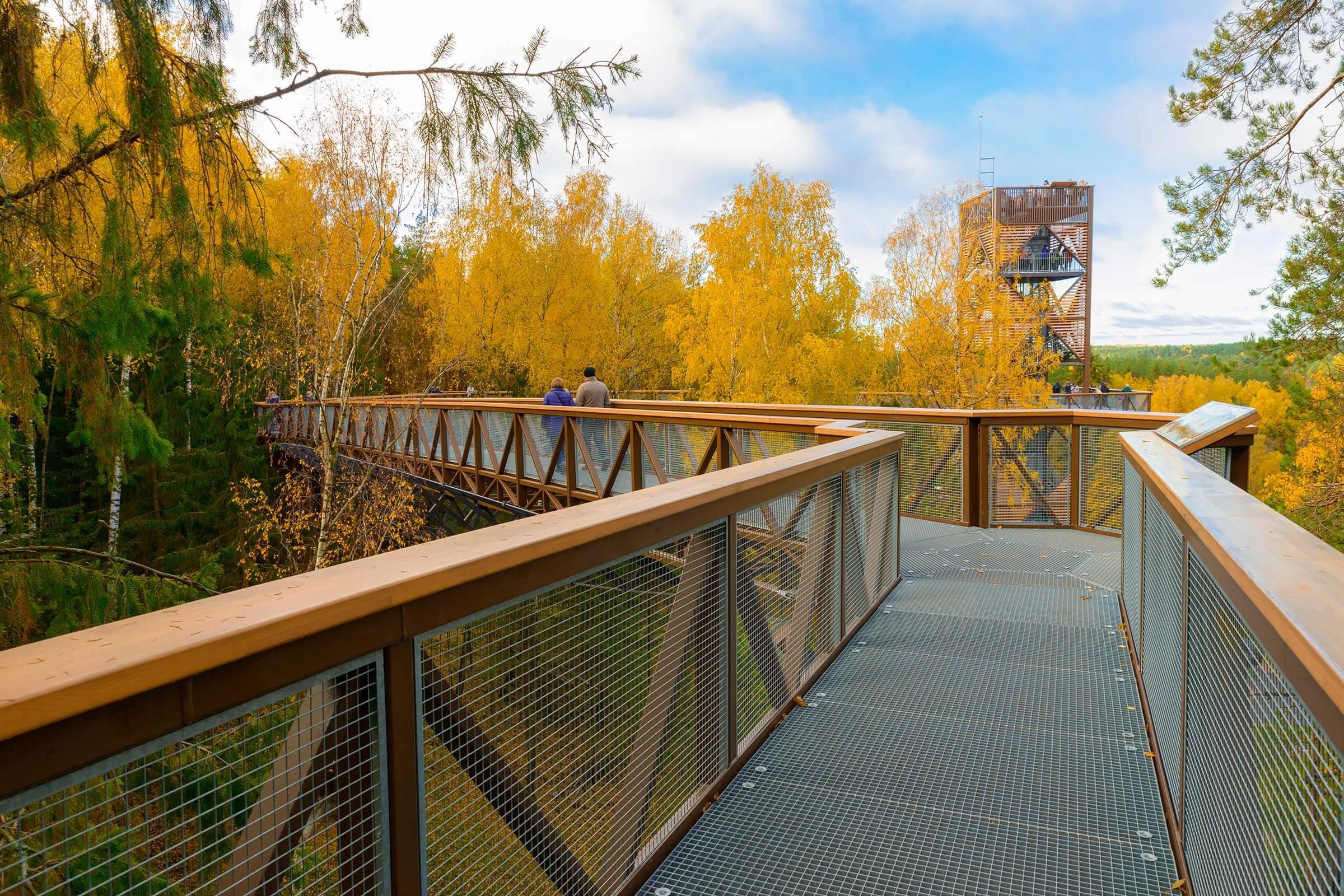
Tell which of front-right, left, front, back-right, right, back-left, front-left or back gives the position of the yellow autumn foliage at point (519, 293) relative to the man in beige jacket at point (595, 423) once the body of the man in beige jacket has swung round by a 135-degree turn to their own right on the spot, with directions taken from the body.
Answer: left

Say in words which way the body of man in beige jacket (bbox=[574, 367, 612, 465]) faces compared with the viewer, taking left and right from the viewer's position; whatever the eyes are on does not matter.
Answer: facing away from the viewer and to the left of the viewer

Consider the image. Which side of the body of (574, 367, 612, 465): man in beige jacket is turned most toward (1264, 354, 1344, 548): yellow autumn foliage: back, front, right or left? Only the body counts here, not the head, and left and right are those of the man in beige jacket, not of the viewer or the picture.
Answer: right

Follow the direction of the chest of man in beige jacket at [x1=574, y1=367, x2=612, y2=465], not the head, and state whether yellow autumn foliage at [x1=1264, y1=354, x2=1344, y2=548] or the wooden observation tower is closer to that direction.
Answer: the wooden observation tower

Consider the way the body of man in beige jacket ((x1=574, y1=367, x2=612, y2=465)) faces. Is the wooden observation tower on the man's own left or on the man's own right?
on the man's own right

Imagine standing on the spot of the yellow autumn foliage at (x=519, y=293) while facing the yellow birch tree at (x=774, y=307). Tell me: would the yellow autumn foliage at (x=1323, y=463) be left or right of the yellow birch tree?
right

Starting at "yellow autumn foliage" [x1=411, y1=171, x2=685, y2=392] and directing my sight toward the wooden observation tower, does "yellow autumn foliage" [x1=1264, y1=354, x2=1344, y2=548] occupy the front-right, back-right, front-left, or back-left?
front-right

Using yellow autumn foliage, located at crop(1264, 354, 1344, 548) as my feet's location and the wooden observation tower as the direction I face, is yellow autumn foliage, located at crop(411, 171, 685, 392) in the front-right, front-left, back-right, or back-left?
front-left

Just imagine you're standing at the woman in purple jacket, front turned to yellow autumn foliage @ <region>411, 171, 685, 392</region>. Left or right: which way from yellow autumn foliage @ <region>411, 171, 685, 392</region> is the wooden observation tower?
right

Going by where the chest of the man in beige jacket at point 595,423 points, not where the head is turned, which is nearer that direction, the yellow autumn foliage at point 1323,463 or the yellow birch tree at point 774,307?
the yellow birch tree

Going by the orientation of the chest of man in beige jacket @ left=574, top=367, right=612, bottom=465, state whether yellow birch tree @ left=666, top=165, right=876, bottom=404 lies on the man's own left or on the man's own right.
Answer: on the man's own right
